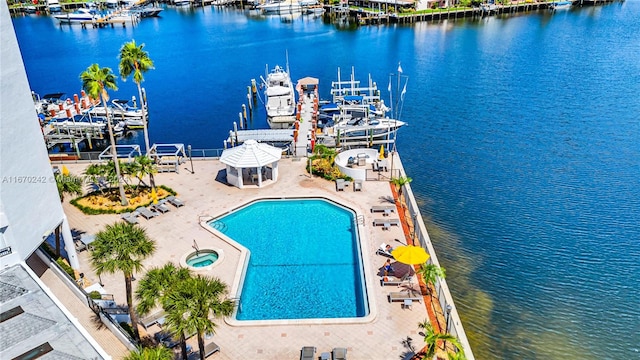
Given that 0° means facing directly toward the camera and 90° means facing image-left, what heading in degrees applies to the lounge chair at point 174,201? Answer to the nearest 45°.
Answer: approximately 315°

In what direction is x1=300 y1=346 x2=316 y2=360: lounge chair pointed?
away from the camera

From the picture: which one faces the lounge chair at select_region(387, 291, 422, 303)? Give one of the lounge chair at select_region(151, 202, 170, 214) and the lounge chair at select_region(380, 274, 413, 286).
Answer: the lounge chair at select_region(151, 202, 170, 214)

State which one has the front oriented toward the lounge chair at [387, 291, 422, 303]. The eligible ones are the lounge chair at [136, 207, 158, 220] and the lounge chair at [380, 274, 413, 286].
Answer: the lounge chair at [136, 207, 158, 220]

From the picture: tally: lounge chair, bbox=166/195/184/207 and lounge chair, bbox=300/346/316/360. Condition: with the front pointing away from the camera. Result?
1

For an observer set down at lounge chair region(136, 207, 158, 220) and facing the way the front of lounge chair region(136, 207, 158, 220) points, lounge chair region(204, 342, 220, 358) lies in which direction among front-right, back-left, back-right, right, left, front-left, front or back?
front-right

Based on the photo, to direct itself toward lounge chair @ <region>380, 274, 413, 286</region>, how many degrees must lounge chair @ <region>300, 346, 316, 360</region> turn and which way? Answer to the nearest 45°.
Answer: approximately 45° to its right

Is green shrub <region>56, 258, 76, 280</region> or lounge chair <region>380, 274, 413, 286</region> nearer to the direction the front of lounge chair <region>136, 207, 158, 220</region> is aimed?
the lounge chair

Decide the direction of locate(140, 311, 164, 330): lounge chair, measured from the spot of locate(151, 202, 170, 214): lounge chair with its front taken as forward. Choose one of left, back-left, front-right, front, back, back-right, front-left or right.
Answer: front-right

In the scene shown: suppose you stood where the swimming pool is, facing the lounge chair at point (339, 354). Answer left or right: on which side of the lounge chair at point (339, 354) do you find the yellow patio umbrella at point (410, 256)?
left

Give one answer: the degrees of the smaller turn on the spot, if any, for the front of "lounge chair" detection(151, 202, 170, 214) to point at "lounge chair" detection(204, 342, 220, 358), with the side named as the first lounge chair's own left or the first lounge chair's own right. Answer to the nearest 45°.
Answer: approximately 45° to the first lounge chair's own right

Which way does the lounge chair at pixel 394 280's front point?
to the viewer's left

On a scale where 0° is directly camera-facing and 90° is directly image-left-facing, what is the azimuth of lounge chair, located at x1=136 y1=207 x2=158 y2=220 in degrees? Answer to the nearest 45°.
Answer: approximately 315°
